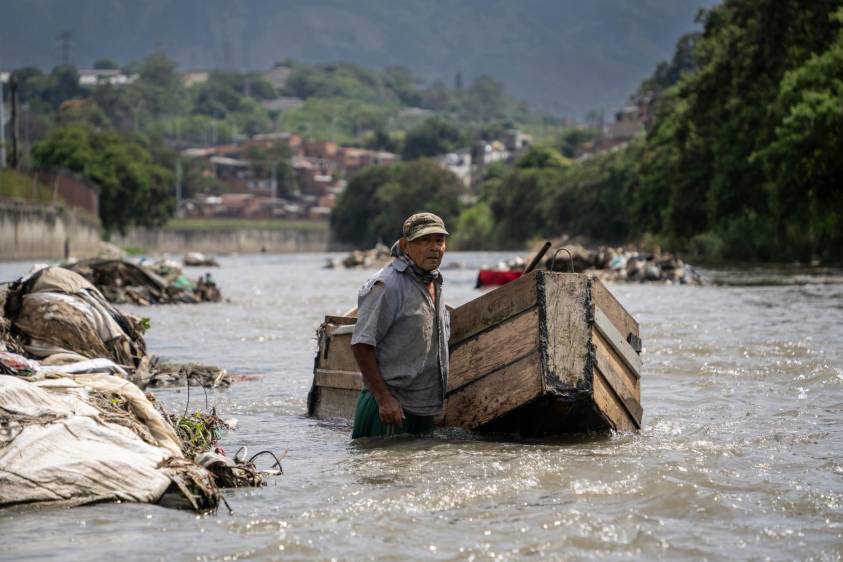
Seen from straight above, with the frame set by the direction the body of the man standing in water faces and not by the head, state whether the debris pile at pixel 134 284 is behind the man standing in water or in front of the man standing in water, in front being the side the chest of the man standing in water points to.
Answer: behind

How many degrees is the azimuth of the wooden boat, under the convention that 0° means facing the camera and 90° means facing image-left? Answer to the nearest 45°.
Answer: approximately 315°

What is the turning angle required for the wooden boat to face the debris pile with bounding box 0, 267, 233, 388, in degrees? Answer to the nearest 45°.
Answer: approximately 180°

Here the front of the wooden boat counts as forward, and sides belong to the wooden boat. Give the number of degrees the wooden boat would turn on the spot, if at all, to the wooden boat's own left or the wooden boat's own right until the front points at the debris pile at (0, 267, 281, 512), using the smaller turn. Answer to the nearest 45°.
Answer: approximately 90° to the wooden boat's own right

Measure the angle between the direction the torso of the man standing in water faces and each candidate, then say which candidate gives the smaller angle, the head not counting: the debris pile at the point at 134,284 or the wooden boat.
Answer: the wooden boat

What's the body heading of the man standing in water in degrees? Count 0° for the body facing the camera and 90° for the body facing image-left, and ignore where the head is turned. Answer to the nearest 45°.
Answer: approximately 315°

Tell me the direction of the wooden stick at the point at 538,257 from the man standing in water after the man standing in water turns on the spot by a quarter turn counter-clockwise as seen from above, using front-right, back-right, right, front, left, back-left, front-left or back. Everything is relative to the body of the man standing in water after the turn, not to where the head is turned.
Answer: front

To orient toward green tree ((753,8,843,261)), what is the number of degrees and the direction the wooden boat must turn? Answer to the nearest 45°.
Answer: approximately 135° to its left
